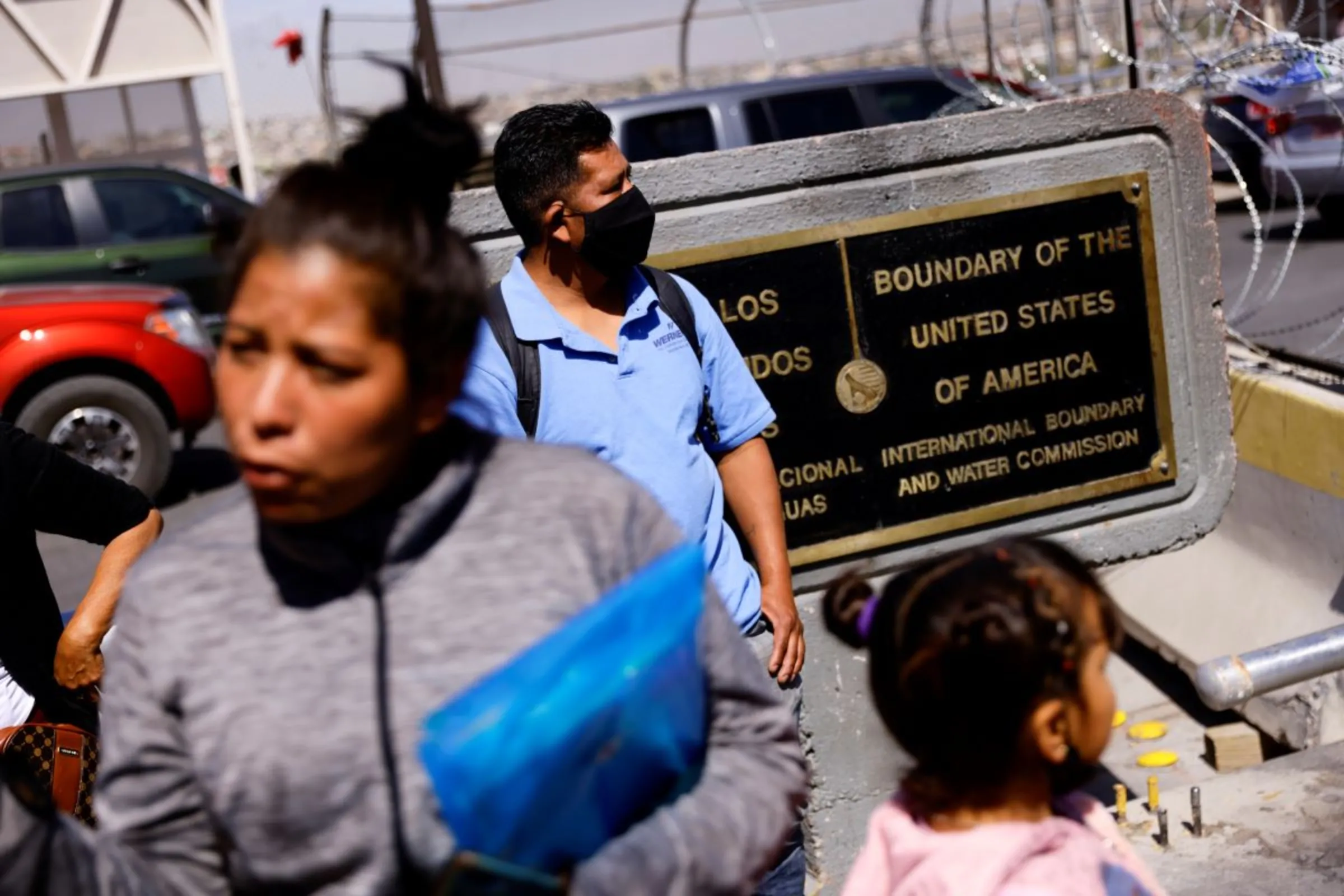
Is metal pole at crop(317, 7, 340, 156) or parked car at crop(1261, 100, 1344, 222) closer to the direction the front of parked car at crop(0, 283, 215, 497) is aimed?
the parked car

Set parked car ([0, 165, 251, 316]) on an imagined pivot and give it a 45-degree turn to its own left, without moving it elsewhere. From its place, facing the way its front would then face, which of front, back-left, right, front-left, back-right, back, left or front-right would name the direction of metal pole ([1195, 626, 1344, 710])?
back-right

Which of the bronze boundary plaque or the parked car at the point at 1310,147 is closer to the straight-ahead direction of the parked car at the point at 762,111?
the parked car

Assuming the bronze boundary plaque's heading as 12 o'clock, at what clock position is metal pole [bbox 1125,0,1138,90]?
The metal pole is roughly at 7 o'clock from the bronze boundary plaque.

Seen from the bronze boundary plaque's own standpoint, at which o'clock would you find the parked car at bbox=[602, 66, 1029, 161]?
The parked car is roughly at 6 o'clock from the bronze boundary plaque.

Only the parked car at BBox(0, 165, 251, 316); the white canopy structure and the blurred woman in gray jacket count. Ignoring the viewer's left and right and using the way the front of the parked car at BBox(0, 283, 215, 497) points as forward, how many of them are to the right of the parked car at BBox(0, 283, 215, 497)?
1

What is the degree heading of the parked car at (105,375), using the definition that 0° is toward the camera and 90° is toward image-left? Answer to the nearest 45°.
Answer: approximately 270°

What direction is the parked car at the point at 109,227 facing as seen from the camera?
to the viewer's right

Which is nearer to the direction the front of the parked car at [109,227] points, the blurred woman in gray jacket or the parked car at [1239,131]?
the parked car
